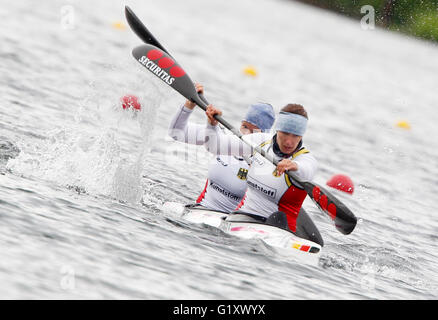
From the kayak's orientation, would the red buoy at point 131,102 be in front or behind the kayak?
behind

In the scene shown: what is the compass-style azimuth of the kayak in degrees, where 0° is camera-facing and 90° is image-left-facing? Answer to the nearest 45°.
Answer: approximately 315°

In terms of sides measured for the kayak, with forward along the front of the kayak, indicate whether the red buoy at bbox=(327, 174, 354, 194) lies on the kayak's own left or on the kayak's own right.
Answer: on the kayak's own left

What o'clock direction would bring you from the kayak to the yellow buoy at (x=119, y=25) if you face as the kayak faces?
The yellow buoy is roughly at 7 o'clock from the kayak.

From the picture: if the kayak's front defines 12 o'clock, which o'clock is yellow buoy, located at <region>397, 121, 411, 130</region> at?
The yellow buoy is roughly at 8 o'clock from the kayak.

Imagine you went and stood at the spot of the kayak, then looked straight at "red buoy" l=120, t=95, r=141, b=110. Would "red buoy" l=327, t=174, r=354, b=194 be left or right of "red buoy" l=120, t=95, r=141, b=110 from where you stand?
right
